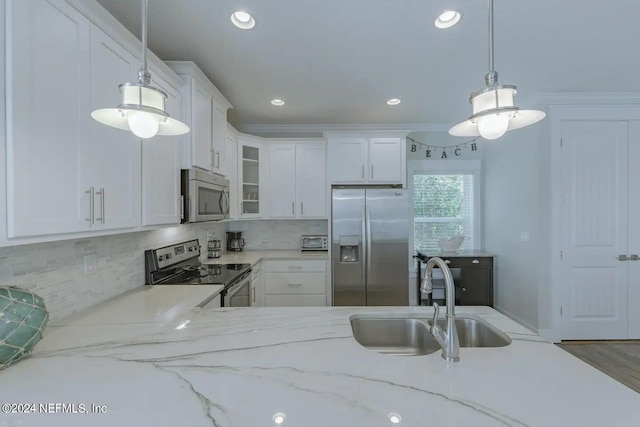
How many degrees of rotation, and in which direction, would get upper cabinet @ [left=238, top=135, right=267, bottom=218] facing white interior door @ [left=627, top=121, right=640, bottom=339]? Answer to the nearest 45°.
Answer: approximately 45° to its left

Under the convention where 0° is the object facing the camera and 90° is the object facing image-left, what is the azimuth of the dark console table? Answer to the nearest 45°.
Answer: approximately 0°

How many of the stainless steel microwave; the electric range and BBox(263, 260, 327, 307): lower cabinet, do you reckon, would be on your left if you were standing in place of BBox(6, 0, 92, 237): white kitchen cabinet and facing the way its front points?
3

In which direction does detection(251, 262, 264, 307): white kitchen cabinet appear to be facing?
to the viewer's right

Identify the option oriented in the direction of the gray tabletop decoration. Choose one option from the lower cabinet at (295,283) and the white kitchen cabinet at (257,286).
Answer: the white kitchen cabinet

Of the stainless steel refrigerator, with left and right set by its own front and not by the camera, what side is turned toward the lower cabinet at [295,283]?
right

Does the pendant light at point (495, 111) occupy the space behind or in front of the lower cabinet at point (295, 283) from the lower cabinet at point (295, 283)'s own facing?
in front

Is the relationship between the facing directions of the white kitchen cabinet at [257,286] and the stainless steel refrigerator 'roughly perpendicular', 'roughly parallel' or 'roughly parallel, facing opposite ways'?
roughly perpendicular

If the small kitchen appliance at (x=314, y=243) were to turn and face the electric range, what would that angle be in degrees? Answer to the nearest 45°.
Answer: approximately 45° to its right

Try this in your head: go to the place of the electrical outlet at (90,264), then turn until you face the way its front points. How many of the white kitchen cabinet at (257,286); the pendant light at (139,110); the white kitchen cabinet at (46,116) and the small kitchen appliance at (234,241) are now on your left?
2

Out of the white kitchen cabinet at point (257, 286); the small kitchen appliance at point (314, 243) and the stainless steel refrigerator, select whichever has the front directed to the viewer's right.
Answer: the white kitchen cabinet
